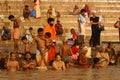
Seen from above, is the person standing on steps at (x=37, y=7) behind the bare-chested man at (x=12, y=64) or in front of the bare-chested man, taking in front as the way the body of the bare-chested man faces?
behind

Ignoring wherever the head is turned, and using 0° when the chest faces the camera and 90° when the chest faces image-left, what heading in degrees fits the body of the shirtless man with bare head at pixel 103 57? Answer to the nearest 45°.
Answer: approximately 0°

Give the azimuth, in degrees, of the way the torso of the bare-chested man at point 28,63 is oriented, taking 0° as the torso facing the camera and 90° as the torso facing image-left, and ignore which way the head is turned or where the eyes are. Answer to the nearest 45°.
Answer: approximately 0°

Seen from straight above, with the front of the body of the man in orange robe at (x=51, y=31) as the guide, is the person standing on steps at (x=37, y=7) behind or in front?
behind

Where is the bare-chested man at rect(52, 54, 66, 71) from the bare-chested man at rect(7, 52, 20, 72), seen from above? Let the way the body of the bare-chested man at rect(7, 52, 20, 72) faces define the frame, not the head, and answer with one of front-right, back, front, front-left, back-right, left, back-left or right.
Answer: left
